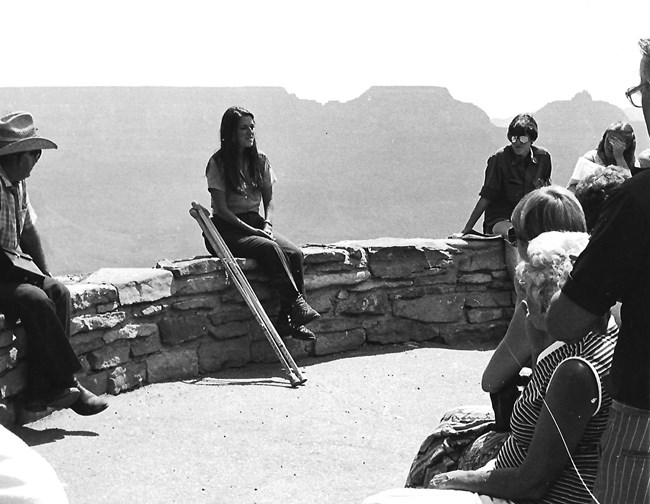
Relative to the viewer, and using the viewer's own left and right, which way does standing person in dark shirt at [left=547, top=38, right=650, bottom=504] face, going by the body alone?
facing away from the viewer and to the left of the viewer

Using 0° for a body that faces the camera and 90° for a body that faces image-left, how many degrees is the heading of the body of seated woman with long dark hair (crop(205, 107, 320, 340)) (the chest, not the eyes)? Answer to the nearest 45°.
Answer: approximately 315°

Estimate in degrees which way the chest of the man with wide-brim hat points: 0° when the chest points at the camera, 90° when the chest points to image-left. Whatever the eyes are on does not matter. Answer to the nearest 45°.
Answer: approximately 315°

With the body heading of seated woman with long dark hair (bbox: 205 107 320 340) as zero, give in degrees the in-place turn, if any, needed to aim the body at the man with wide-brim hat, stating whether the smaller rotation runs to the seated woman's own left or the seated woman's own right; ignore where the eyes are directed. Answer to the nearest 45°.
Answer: approximately 90° to the seated woman's own right

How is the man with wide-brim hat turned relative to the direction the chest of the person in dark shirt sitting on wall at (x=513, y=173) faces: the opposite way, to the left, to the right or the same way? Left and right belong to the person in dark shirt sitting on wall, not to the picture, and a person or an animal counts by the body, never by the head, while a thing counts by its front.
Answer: to the left

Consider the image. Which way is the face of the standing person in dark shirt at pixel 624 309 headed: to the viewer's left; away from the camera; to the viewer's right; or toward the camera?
to the viewer's left

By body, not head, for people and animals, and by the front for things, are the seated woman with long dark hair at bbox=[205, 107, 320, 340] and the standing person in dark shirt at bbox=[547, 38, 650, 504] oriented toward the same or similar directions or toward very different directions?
very different directions

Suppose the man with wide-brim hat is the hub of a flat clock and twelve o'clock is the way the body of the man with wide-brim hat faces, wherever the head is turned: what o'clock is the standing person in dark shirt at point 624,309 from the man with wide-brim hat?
The standing person in dark shirt is roughly at 1 o'clock from the man with wide-brim hat.

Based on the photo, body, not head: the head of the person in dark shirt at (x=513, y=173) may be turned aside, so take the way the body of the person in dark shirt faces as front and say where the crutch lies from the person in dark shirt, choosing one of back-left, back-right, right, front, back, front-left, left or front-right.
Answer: front-right
